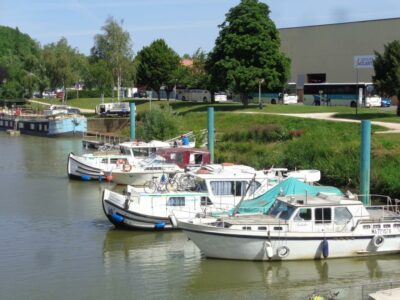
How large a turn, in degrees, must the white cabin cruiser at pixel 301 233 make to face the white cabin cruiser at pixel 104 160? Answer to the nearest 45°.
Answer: approximately 45° to its right

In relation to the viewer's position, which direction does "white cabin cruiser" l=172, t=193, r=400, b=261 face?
facing to the left of the viewer

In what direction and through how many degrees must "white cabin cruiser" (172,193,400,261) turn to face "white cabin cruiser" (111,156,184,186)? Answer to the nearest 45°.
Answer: approximately 45° to its right

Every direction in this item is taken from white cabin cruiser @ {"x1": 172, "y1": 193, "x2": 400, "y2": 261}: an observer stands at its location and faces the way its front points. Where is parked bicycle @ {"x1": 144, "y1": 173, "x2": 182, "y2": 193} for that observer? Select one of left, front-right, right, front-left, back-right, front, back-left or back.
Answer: front-right

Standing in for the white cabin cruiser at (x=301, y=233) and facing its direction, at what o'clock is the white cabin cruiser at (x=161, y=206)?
the white cabin cruiser at (x=161, y=206) is roughly at 1 o'clock from the white cabin cruiser at (x=301, y=233).
